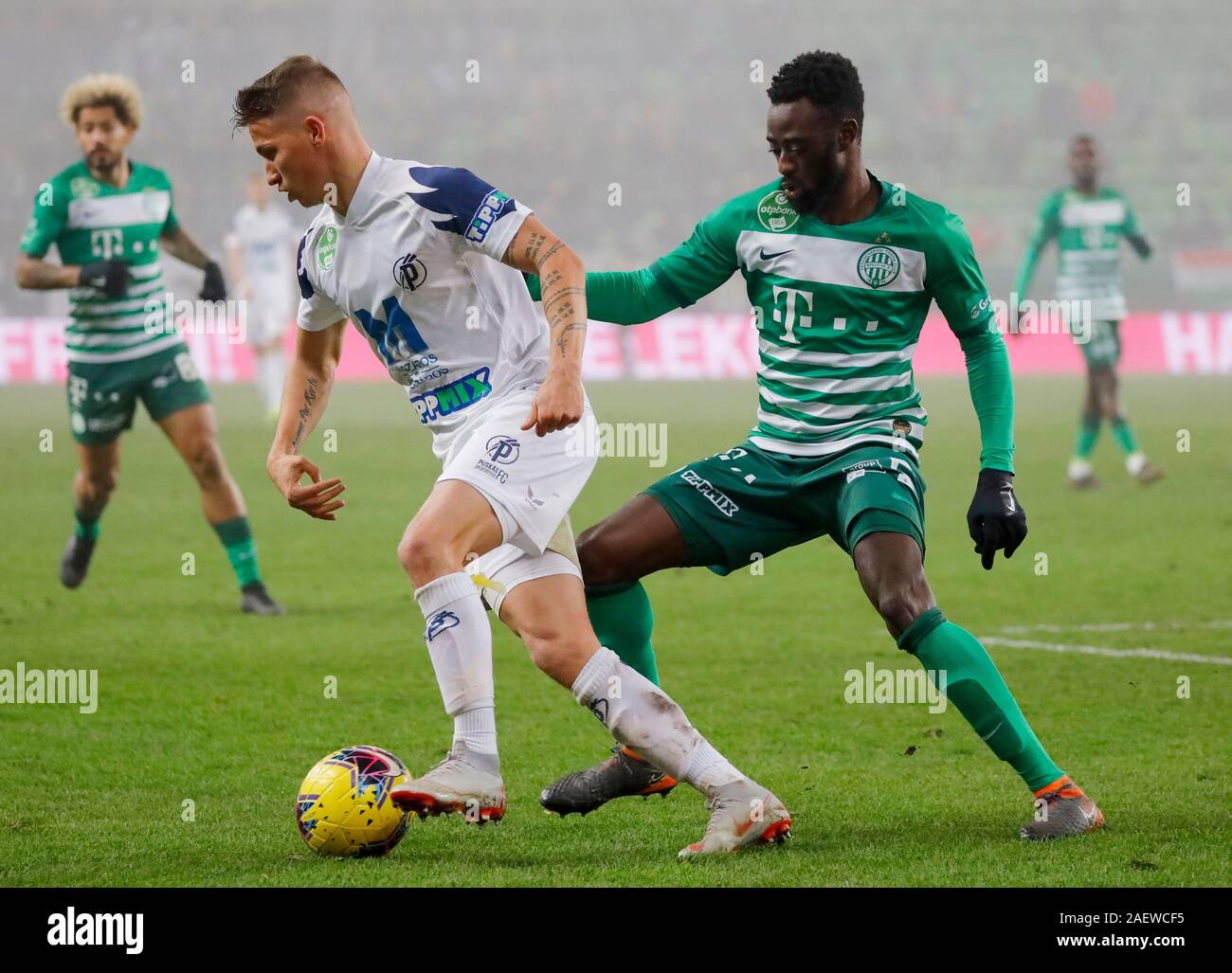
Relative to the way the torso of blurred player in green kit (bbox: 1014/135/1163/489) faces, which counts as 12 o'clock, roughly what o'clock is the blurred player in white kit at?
The blurred player in white kit is roughly at 4 o'clock from the blurred player in green kit.

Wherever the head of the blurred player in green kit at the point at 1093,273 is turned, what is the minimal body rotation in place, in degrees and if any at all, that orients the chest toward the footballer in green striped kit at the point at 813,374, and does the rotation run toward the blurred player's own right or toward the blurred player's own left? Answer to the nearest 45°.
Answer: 0° — they already face them

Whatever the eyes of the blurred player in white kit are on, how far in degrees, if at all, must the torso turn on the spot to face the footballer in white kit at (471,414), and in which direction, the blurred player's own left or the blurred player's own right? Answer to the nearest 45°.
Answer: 0° — they already face them

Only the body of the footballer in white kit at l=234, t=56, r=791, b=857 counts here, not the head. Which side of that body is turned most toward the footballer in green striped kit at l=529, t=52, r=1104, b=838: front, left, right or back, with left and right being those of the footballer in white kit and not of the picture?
back

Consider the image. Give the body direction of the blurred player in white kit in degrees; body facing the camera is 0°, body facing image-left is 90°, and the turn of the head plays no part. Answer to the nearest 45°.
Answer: approximately 0°

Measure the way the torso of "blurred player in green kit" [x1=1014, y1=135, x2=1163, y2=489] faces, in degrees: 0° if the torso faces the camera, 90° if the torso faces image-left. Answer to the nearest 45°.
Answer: approximately 0°

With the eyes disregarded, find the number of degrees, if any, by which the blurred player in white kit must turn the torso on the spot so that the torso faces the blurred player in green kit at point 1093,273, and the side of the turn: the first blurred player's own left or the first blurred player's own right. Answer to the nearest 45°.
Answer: approximately 45° to the first blurred player's own left

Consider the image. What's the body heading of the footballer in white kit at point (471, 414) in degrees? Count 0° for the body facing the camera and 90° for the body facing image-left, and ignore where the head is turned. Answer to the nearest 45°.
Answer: approximately 45°

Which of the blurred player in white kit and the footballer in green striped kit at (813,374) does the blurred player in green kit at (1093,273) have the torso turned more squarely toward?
the footballer in green striped kit

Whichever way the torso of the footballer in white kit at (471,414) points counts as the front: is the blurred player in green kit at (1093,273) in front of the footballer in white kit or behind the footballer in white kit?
behind
